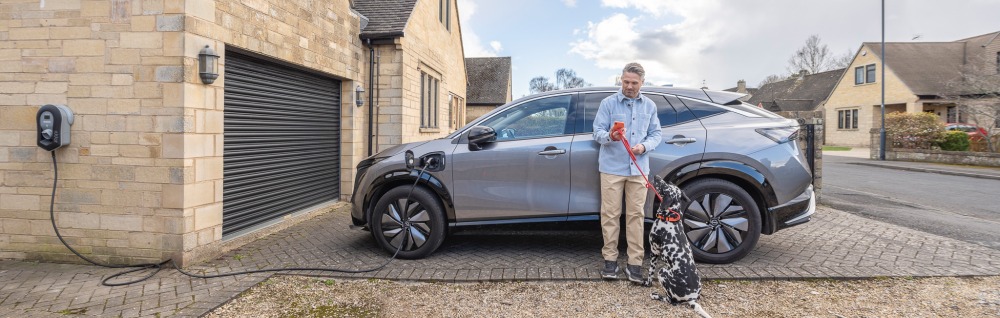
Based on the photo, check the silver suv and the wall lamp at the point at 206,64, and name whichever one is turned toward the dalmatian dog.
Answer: the wall lamp

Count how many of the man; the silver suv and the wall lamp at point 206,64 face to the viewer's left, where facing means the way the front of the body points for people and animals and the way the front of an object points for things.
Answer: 1

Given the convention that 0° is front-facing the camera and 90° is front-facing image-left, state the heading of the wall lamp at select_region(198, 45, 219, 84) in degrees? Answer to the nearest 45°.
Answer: approximately 315°

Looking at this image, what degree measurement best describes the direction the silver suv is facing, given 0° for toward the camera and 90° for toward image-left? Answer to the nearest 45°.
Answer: approximately 90°

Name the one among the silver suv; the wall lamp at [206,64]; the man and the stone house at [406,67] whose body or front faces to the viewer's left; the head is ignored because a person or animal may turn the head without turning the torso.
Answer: the silver suv

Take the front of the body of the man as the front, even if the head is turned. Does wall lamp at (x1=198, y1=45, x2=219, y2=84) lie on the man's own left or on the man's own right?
on the man's own right

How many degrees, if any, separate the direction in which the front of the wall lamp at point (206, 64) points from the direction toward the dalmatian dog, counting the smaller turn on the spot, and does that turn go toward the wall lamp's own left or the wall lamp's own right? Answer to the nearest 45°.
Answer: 0° — it already faces it

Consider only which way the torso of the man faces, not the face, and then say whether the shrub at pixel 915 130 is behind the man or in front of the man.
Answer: behind
